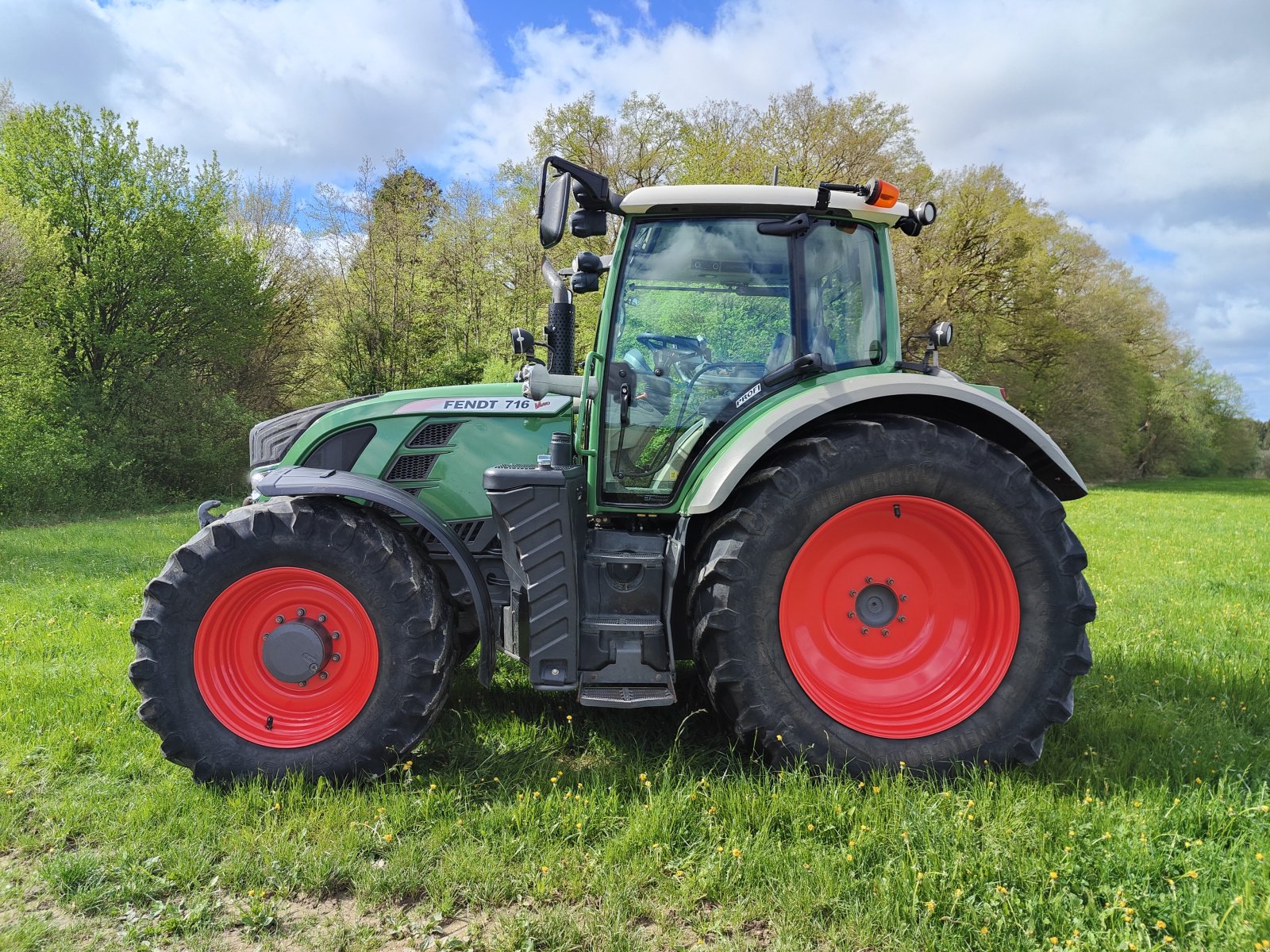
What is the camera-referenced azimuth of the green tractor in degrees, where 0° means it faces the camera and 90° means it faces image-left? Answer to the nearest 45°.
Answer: approximately 90°

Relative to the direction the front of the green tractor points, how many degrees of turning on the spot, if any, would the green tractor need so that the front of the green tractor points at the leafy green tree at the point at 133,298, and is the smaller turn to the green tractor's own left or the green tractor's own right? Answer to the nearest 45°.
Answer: approximately 45° to the green tractor's own right

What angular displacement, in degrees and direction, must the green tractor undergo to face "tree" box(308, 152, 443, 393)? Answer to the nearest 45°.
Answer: approximately 90° to its right
